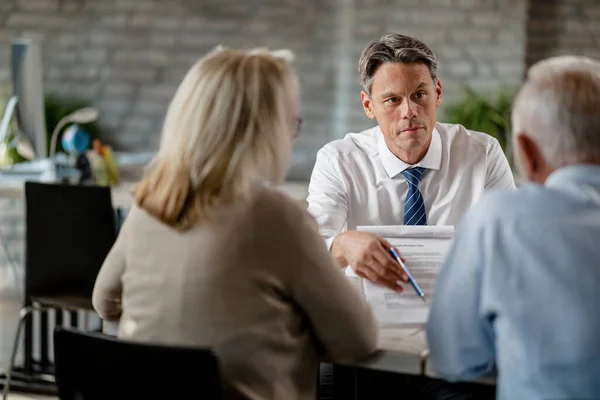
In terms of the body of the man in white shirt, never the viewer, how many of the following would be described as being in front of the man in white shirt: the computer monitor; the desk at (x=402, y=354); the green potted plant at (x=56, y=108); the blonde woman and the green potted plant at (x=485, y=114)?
2

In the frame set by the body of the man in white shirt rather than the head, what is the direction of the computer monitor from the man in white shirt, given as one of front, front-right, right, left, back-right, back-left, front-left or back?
back-right

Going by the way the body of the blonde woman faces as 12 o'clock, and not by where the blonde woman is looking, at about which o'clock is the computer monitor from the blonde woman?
The computer monitor is roughly at 10 o'clock from the blonde woman.

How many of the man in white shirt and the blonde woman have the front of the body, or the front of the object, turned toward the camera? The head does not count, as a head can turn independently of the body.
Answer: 1

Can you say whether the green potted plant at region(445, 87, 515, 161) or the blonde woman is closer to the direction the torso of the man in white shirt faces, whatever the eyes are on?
the blonde woman

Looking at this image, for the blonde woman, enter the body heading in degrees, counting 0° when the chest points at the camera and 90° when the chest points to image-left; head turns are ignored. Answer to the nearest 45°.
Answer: approximately 225°

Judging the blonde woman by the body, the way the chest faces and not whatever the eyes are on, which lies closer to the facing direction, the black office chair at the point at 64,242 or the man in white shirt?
the man in white shirt

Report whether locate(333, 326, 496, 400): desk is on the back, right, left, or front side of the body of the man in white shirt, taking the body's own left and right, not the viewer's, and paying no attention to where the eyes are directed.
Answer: front

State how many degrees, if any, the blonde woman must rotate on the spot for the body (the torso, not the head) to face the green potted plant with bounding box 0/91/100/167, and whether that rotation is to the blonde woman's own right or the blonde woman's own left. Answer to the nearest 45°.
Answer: approximately 45° to the blonde woman's own left

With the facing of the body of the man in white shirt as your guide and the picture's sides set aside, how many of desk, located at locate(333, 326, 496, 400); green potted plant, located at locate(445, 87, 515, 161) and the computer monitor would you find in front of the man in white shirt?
1

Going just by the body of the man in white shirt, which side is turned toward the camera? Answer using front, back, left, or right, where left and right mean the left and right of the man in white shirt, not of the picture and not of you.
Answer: front

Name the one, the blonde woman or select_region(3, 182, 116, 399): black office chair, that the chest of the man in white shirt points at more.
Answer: the blonde woman

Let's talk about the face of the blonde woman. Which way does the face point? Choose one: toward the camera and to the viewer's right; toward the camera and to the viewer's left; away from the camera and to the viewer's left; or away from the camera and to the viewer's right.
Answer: away from the camera and to the viewer's right

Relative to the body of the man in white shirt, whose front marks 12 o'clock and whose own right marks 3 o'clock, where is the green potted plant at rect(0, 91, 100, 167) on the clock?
The green potted plant is roughly at 5 o'clock from the man in white shirt.
